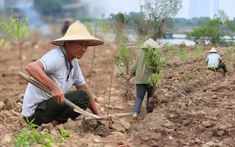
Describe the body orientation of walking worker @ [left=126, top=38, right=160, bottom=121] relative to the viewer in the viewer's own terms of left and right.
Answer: facing away from the viewer and to the right of the viewer

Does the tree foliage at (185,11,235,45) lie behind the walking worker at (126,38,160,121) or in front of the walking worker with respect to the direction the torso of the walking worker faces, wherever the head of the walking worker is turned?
in front
